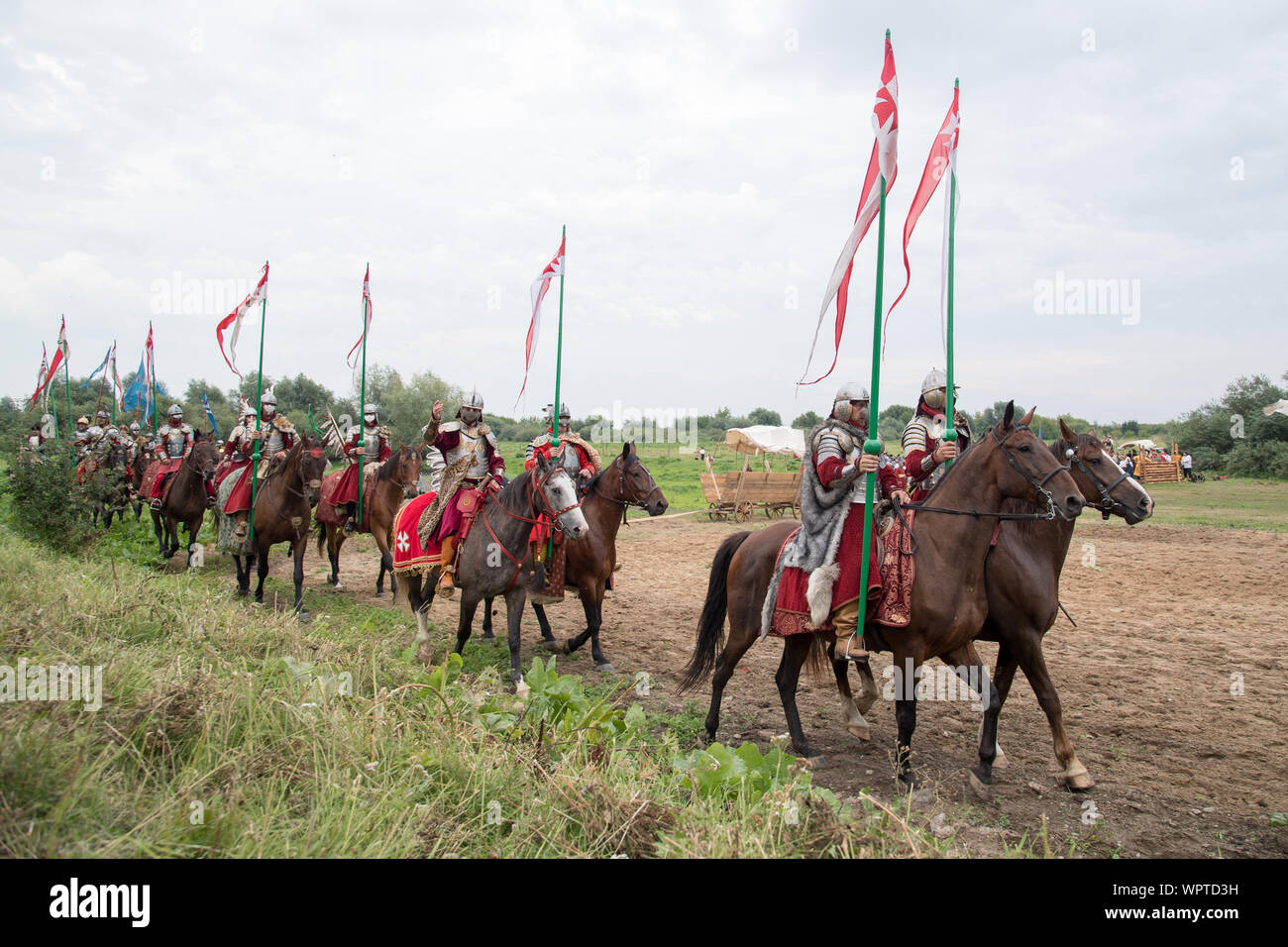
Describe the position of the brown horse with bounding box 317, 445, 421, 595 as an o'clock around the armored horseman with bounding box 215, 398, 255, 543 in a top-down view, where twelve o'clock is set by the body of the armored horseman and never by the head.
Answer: The brown horse is roughly at 12 o'clock from the armored horseman.

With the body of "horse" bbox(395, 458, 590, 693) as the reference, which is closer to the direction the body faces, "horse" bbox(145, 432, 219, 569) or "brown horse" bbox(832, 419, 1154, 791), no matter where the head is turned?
the brown horse

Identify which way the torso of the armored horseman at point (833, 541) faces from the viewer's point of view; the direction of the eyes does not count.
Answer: to the viewer's right

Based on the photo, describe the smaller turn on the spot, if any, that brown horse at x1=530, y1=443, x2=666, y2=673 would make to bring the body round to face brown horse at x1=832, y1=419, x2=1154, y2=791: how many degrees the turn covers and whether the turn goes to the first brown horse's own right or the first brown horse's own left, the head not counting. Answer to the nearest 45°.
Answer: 0° — it already faces it

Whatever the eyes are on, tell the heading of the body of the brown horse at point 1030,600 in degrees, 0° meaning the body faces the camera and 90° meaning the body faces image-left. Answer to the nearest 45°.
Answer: approximately 315°

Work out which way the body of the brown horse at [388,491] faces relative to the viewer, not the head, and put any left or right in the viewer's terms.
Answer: facing the viewer and to the right of the viewer

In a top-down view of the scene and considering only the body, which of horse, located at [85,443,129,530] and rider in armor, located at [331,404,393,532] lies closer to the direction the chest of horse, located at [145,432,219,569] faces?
the rider in armor

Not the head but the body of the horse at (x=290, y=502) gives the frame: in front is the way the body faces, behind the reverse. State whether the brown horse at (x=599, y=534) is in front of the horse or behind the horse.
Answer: in front

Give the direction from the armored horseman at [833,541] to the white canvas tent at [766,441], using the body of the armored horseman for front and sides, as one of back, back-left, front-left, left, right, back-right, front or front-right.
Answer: left

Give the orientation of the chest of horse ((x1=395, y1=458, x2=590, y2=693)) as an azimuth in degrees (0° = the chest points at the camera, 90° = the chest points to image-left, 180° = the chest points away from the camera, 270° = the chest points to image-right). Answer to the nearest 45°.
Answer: approximately 315°

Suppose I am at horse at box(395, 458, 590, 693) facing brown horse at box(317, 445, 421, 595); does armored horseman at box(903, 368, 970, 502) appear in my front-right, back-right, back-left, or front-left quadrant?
back-right
